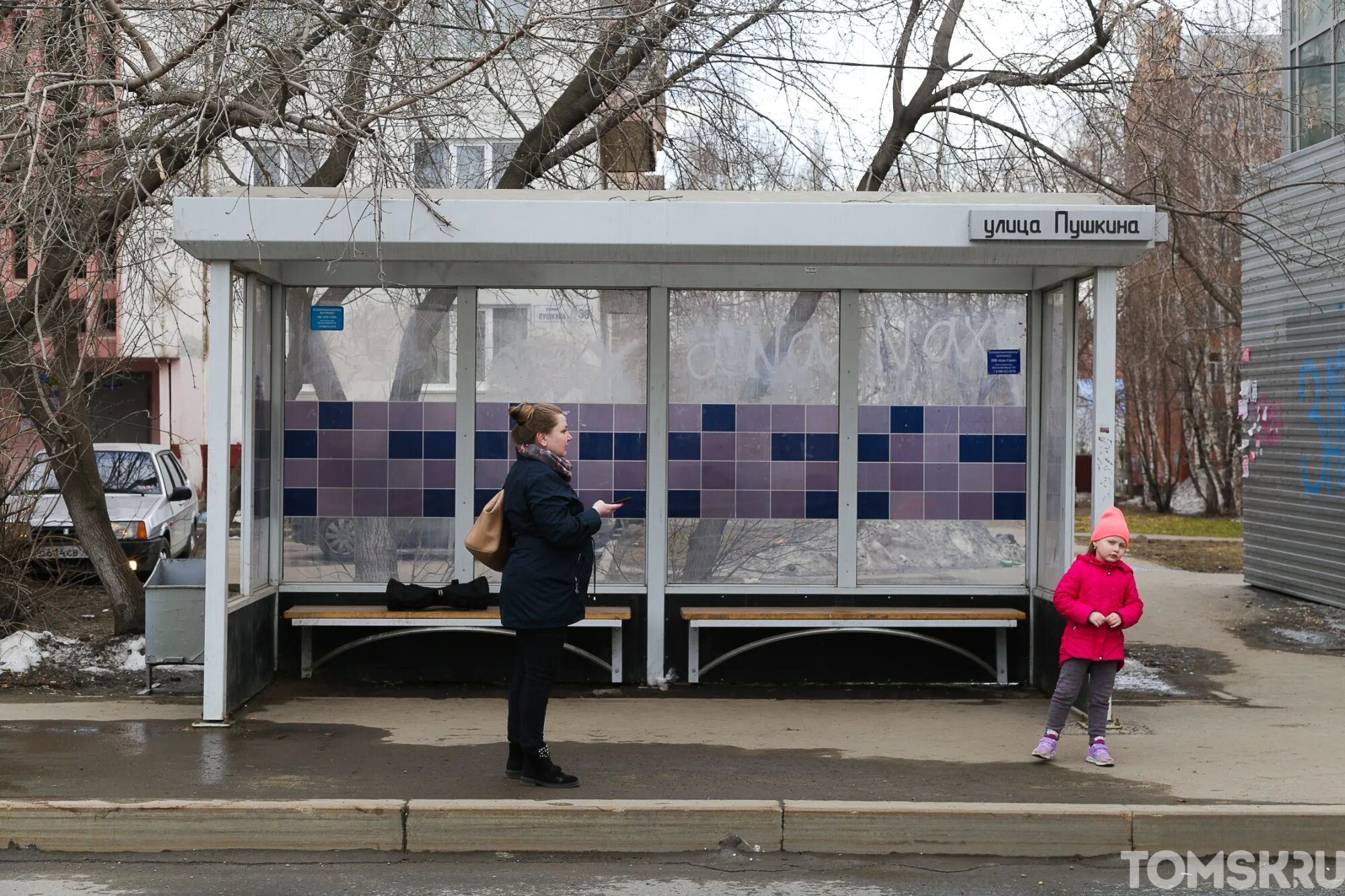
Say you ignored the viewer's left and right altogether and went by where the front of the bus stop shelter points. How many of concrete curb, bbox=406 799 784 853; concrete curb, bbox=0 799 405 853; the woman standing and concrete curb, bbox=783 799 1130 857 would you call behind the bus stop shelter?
0

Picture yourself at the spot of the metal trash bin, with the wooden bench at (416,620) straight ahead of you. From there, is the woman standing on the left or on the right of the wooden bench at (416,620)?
right

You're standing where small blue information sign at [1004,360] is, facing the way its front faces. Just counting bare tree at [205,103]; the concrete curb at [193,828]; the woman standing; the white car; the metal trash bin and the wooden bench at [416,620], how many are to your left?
0

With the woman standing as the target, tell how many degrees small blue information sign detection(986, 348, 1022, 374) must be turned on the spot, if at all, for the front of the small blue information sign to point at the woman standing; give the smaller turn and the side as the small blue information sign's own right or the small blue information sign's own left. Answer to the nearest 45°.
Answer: approximately 45° to the small blue information sign's own right

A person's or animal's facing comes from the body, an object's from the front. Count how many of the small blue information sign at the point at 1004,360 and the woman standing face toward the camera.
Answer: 1

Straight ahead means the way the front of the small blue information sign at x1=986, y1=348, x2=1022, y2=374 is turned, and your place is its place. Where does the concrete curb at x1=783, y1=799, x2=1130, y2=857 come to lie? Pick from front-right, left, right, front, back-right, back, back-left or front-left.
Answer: front

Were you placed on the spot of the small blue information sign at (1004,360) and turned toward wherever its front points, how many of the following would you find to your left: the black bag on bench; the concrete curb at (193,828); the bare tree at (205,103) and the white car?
0

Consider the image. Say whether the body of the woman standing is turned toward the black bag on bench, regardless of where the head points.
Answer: no

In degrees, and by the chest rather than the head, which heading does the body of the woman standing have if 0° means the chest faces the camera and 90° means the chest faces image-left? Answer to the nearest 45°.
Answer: approximately 270°

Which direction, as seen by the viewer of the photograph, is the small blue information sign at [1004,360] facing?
facing the viewer

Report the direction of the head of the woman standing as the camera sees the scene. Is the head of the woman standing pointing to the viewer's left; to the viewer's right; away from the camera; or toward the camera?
to the viewer's right

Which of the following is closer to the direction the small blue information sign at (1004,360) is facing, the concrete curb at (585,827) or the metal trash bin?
the concrete curb

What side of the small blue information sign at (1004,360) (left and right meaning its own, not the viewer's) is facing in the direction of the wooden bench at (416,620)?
right

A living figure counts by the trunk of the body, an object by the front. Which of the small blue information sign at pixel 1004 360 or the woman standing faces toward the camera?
the small blue information sign

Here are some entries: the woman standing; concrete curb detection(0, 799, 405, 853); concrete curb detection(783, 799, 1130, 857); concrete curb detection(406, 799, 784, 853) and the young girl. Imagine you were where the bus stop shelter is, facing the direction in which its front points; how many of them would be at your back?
0

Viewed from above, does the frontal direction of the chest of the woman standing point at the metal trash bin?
no
